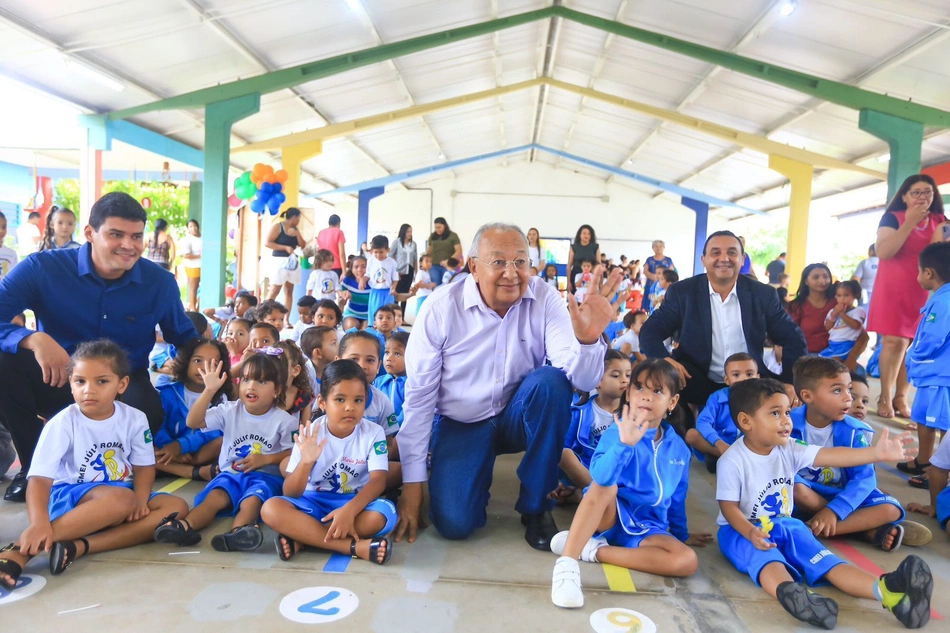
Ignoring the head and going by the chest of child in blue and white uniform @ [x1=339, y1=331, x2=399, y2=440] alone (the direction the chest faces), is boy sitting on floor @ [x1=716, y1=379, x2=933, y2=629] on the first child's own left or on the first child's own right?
on the first child's own left

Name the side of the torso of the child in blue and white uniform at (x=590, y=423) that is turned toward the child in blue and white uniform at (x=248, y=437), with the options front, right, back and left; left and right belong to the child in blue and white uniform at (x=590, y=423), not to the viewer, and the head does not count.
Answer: right

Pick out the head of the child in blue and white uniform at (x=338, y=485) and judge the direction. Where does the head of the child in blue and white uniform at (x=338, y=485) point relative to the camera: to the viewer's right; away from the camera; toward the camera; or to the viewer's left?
toward the camera

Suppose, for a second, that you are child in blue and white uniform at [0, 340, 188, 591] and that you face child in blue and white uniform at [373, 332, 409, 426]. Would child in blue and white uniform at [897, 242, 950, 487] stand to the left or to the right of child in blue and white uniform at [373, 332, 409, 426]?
right

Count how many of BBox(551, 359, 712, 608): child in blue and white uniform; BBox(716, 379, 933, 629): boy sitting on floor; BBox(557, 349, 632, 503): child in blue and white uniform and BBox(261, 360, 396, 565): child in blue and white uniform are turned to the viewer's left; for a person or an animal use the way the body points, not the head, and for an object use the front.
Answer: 0

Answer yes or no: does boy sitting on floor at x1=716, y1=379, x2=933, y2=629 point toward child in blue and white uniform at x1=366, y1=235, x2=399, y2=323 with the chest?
no

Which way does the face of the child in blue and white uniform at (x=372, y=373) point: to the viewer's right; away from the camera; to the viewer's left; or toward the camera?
toward the camera

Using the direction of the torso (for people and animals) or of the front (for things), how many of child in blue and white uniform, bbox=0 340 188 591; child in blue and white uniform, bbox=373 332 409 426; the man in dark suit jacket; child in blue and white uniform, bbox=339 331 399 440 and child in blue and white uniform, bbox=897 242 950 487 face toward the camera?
4

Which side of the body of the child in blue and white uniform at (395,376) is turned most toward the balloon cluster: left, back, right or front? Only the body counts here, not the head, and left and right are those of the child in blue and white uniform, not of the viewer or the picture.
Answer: back

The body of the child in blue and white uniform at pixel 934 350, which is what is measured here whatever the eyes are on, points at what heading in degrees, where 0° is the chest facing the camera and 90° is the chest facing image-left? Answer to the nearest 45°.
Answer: approximately 90°

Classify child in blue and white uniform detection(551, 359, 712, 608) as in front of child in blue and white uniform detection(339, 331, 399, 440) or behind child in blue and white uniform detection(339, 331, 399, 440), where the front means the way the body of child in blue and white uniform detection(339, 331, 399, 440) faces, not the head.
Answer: in front

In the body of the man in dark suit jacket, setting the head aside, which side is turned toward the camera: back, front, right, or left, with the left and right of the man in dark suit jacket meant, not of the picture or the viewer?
front

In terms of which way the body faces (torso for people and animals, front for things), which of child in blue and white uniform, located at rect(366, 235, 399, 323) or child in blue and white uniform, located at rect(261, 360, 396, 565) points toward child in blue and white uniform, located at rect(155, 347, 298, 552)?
child in blue and white uniform, located at rect(366, 235, 399, 323)

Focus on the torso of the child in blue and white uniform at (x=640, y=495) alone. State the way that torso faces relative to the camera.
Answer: toward the camera

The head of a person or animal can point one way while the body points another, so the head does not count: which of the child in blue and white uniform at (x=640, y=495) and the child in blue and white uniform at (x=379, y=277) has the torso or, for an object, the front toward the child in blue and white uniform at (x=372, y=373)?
the child in blue and white uniform at (x=379, y=277)

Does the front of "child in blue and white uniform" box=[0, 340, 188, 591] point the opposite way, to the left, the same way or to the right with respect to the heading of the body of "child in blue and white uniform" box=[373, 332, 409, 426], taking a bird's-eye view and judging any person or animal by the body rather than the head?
the same way

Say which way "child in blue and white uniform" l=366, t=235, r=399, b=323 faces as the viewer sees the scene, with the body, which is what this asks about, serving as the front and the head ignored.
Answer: toward the camera

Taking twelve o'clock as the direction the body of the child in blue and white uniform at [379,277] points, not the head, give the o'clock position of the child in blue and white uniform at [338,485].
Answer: the child in blue and white uniform at [338,485] is roughly at 12 o'clock from the child in blue and white uniform at [379,277].

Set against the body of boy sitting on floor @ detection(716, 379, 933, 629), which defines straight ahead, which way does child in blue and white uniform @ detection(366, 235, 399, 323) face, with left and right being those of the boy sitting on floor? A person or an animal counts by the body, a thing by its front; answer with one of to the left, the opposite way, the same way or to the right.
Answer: the same way

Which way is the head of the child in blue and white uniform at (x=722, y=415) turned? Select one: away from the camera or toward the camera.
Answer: toward the camera

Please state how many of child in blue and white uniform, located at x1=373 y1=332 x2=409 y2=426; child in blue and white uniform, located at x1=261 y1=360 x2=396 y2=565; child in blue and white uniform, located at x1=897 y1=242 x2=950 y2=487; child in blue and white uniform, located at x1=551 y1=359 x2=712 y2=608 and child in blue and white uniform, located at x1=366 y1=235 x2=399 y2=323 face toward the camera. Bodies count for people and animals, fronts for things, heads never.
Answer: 4
